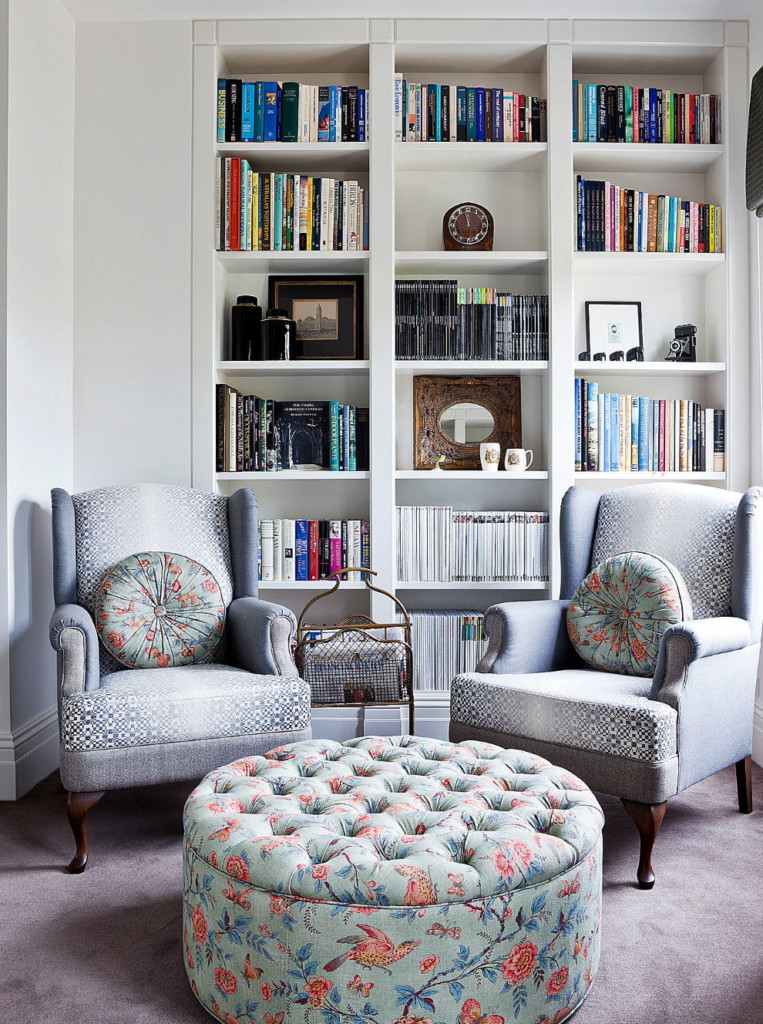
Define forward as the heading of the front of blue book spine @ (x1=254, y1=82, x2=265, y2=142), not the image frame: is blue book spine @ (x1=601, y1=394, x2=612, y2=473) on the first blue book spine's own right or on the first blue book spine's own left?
on the first blue book spine's own left

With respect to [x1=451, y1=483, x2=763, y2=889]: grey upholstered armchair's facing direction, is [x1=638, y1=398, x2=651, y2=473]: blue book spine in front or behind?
behind

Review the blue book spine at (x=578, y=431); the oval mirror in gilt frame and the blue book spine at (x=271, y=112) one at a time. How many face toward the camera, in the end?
3

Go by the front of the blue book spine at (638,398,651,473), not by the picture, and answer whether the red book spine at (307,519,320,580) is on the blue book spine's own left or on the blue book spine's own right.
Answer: on the blue book spine's own right

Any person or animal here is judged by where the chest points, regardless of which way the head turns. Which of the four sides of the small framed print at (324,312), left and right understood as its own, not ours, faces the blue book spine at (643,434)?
left

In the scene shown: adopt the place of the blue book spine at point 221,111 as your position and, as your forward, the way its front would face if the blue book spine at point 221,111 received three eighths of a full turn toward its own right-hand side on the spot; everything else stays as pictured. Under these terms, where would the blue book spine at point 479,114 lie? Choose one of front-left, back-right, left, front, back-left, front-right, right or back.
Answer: back-right

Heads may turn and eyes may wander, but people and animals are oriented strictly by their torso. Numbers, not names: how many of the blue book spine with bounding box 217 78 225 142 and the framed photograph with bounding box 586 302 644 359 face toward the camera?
2

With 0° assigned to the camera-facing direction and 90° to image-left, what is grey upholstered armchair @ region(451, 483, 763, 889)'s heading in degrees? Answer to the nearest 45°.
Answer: approximately 45°
